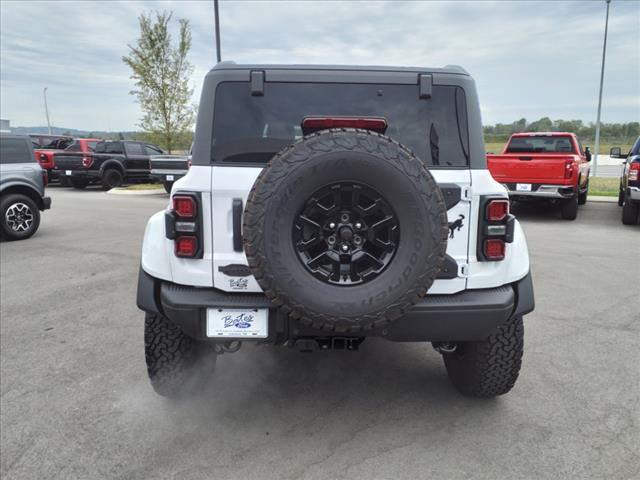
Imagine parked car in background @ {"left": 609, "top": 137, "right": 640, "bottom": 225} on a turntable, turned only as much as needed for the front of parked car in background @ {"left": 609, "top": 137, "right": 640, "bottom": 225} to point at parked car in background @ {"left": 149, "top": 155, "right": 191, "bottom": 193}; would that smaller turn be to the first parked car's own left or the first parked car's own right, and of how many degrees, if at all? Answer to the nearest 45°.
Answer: approximately 90° to the first parked car's own left

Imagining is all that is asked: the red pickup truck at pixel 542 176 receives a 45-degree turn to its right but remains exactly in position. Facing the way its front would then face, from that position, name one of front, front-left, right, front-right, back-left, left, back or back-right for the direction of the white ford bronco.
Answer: back-right

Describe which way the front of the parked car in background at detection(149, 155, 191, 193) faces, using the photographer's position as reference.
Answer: facing away from the viewer

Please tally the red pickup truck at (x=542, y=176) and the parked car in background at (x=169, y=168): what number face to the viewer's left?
0

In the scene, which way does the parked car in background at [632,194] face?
away from the camera

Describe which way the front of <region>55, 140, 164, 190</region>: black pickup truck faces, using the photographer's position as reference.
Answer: facing away from the viewer and to the right of the viewer

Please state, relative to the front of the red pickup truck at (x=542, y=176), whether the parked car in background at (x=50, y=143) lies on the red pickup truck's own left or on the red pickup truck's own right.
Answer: on the red pickup truck's own left

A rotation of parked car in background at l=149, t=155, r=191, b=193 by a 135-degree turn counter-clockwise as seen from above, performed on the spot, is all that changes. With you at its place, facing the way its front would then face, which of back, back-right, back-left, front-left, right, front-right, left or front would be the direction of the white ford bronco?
front-left

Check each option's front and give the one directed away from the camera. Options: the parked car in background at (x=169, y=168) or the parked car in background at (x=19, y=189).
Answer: the parked car in background at (x=169, y=168)

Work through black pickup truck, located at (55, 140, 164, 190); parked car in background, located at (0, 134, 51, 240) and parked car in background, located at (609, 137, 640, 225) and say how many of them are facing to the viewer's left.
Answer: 1

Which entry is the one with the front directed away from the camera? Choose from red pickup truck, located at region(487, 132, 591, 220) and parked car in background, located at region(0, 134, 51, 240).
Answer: the red pickup truck

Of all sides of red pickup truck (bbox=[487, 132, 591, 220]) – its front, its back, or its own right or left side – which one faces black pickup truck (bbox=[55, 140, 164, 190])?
left

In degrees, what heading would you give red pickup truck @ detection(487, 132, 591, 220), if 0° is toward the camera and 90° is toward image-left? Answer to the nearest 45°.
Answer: approximately 180°

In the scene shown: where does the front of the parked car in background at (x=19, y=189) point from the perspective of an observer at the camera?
facing to the left of the viewer

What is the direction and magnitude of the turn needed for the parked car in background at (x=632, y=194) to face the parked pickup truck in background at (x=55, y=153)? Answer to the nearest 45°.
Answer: approximately 90° to its left

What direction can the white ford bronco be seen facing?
away from the camera
